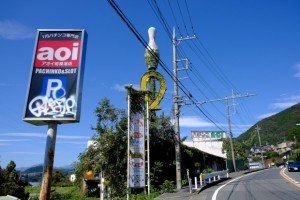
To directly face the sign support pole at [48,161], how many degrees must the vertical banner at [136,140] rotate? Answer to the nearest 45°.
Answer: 0° — it already faces it

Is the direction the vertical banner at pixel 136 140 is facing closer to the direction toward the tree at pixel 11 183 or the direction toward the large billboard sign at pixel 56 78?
the large billboard sign

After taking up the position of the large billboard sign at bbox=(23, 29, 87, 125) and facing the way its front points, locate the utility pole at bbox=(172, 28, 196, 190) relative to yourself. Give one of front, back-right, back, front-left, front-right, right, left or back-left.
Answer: back-left

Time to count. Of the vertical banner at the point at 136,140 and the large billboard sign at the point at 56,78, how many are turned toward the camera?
2

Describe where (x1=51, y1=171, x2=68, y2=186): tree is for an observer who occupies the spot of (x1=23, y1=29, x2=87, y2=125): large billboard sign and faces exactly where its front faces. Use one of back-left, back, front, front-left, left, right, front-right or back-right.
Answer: back

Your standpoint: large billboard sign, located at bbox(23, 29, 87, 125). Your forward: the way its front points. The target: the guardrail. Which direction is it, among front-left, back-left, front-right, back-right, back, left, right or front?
back-left

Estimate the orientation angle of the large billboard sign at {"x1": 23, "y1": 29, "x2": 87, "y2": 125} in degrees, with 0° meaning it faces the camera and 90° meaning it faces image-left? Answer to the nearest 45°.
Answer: approximately 0°

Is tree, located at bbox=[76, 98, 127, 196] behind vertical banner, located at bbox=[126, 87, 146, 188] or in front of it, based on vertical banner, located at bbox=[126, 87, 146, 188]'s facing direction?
behind

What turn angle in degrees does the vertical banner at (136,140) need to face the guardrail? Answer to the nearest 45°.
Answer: approximately 135° to its left
